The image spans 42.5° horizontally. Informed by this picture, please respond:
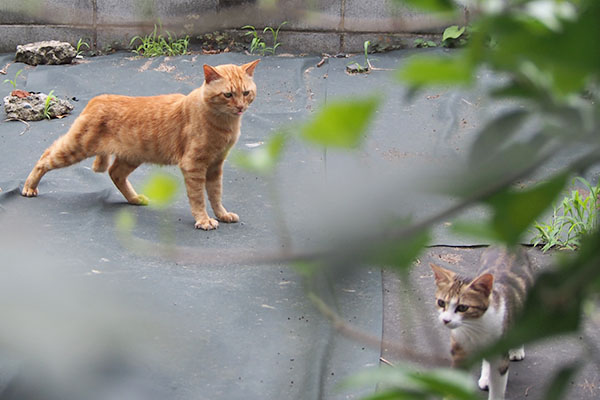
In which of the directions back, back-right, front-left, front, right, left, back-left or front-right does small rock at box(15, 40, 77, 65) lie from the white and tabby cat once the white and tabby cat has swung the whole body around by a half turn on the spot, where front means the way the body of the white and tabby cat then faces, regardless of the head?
left

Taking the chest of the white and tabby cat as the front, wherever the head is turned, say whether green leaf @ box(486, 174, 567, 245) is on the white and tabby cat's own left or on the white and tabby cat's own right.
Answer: on the white and tabby cat's own left

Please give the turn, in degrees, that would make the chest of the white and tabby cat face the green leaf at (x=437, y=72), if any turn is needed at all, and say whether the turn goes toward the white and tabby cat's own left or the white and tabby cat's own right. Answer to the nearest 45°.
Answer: approximately 45° to the white and tabby cat's own left

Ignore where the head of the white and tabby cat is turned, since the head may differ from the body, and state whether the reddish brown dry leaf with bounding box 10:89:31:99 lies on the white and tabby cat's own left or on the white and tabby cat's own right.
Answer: on the white and tabby cat's own right

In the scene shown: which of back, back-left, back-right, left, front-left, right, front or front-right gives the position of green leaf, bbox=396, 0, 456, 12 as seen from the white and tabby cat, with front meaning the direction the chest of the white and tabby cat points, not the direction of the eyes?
front-left

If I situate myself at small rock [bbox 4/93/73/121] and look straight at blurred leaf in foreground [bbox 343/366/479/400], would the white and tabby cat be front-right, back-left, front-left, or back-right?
front-left

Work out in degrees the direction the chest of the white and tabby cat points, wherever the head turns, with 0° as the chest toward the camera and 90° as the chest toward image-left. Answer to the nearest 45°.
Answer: approximately 45°
